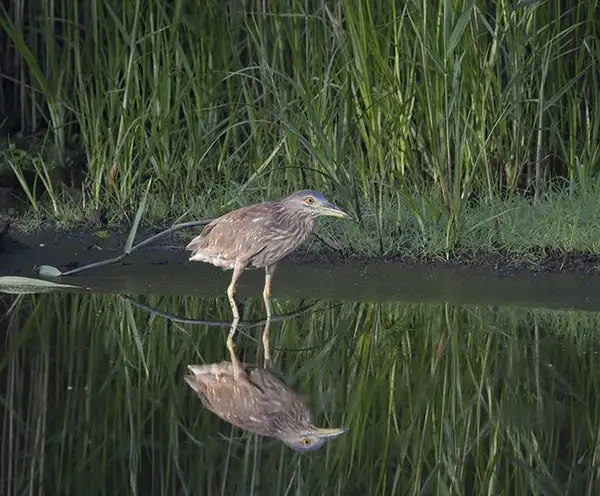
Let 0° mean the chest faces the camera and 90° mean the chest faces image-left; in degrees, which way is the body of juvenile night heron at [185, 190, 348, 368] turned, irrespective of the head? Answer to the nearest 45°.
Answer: approximately 270°
